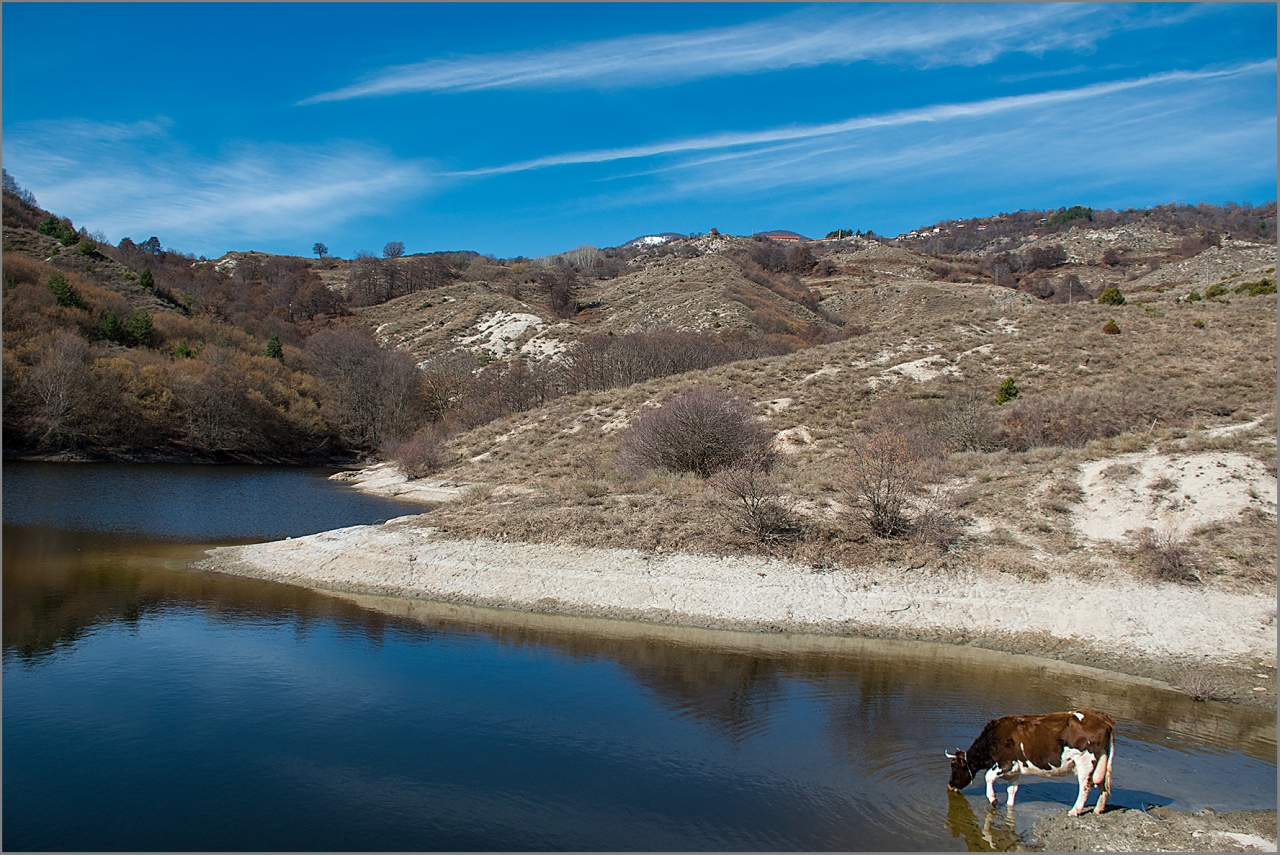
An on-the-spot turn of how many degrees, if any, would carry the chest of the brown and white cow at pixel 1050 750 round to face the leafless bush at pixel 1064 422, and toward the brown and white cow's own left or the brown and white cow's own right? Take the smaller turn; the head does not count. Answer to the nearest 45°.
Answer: approximately 90° to the brown and white cow's own right

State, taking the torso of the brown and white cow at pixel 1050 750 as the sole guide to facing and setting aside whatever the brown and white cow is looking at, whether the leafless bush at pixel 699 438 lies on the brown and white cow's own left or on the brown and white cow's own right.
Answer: on the brown and white cow's own right

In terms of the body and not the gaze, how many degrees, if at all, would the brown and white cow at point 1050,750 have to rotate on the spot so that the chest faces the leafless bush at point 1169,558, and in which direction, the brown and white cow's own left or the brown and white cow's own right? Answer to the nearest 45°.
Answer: approximately 90° to the brown and white cow's own right

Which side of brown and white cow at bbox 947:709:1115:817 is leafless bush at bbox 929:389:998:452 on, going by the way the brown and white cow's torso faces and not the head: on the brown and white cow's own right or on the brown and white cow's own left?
on the brown and white cow's own right

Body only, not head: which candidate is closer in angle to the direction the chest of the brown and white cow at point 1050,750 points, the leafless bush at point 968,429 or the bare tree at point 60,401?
the bare tree

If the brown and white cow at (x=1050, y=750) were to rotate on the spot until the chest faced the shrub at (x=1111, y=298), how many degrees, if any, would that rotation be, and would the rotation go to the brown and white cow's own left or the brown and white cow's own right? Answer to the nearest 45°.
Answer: approximately 90° to the brown and white cow's own right

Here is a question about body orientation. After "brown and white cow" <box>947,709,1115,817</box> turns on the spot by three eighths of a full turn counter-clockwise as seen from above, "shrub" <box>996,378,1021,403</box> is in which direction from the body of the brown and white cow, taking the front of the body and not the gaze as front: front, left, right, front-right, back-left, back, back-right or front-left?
back-left

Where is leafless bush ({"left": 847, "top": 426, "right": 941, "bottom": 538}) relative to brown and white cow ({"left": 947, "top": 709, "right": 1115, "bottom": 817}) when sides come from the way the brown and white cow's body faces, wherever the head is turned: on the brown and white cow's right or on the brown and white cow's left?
on the brown and white cow's right

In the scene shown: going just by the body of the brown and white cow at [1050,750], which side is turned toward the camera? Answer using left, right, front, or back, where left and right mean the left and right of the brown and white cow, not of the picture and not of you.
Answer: left

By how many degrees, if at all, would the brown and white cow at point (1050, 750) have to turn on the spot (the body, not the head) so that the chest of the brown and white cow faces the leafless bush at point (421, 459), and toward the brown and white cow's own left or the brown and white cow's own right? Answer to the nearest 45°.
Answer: approximately 45° to the brown and white cow's own right
